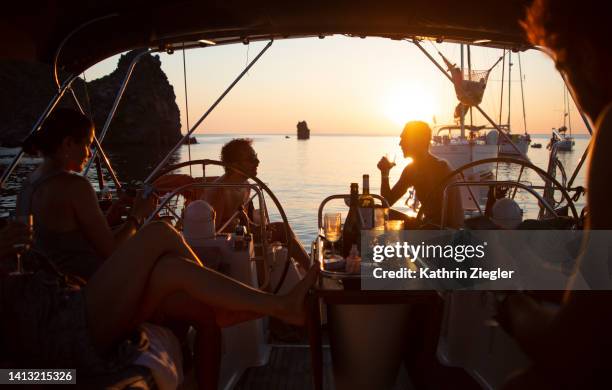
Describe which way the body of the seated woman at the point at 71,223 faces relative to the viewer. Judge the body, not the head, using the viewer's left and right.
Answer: facing to the right of the viewer

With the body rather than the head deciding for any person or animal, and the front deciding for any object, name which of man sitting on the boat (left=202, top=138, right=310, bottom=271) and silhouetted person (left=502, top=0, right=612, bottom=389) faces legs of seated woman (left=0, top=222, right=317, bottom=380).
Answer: the silhouetted person

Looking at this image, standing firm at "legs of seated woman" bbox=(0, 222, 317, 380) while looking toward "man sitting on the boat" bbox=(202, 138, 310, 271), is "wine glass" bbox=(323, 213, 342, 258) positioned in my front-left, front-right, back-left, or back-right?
front-right

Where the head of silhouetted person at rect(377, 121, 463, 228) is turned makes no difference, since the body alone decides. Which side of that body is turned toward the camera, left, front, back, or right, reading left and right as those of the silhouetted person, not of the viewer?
left

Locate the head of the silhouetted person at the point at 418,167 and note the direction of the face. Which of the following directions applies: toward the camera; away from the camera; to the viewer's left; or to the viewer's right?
to the viewer's left

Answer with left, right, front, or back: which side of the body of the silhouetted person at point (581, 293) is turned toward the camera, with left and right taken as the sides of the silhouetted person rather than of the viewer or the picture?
left

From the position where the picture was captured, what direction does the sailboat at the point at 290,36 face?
facing the viewer

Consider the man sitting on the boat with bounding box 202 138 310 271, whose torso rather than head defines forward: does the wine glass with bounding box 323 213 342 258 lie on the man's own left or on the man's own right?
on the man's own right

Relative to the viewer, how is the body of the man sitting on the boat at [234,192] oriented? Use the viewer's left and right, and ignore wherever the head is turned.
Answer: facing to the right of the viewer

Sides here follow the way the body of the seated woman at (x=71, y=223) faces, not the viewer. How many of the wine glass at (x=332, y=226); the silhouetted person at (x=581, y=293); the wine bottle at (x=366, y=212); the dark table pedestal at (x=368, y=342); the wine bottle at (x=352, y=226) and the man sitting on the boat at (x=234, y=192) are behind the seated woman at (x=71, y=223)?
0

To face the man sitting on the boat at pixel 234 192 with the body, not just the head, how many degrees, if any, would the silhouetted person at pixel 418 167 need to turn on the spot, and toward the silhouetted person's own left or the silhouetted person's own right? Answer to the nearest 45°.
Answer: approximately 45° to the silhouetted person's own left

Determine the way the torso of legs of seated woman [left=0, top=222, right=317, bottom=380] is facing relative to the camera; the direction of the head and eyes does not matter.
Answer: to the viewer's right

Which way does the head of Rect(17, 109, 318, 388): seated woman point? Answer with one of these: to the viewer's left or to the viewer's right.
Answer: to the viewer's right

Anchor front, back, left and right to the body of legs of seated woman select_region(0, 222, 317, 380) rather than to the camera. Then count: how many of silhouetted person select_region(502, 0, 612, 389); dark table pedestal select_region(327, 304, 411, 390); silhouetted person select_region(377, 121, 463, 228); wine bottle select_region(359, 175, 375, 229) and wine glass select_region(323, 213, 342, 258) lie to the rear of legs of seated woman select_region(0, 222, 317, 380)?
0

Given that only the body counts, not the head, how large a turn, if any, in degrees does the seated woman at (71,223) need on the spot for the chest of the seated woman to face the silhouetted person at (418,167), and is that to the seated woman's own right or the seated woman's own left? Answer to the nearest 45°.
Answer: approximately 45° to the seated woman's own left
